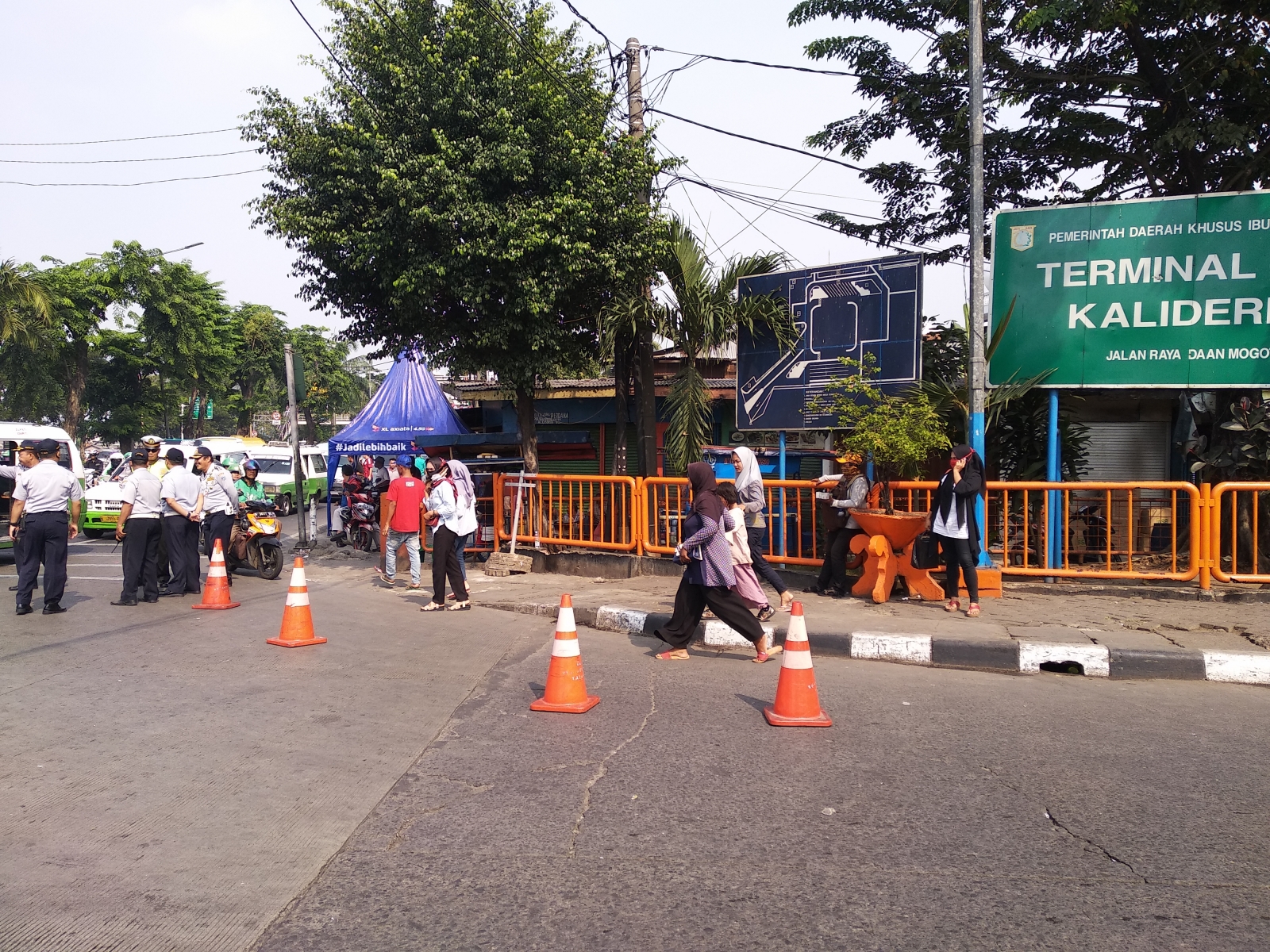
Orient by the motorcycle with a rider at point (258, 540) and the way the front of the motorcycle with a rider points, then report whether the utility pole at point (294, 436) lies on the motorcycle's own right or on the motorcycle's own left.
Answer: on the motorcycle's own left

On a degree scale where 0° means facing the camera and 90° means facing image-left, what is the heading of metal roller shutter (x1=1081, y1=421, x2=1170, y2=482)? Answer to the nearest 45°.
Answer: approximately 0°

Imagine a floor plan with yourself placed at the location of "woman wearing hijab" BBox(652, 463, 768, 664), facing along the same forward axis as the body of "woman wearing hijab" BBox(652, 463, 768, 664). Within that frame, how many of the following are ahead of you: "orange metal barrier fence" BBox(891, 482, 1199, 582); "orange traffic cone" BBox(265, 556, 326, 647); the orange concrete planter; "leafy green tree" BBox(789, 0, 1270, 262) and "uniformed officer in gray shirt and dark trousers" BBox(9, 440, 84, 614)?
2

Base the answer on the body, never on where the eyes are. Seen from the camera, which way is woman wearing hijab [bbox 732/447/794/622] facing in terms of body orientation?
to the viewer's left

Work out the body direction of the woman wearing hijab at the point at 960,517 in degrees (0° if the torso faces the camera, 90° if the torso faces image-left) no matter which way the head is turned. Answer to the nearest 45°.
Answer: approximately 45°

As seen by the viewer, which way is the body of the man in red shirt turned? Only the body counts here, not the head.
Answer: away from the camera

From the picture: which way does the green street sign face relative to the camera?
toward the camera

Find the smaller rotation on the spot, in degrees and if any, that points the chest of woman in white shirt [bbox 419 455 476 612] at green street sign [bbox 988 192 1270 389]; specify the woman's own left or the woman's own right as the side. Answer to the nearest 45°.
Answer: approximately 180°

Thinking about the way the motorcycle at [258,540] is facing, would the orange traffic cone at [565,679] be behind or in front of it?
in front

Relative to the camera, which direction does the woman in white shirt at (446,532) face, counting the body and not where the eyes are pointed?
to the viewer's left

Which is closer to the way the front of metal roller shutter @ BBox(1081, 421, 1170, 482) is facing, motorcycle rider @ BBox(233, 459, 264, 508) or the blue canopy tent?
the motorcycle rider

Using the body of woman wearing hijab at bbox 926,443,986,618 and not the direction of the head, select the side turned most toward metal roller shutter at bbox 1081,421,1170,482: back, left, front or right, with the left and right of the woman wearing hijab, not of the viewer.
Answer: back

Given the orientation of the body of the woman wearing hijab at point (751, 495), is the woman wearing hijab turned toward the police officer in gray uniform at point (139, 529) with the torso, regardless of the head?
yes

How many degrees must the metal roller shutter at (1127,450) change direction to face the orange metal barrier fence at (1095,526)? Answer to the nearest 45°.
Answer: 0° — it already faces it
